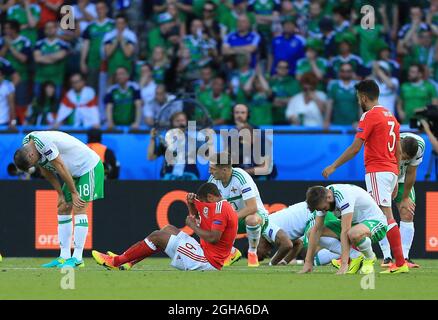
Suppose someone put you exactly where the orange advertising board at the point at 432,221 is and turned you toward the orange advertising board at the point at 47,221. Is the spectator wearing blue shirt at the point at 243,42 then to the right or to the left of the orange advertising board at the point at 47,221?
right

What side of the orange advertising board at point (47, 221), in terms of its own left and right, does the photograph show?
front

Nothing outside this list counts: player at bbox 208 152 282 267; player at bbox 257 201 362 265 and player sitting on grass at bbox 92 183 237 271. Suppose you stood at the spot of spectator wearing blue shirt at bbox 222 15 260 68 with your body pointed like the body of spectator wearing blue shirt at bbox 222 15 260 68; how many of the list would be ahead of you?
3

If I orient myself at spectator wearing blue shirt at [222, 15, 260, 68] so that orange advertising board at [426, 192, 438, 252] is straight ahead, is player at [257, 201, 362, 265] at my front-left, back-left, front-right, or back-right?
front-right

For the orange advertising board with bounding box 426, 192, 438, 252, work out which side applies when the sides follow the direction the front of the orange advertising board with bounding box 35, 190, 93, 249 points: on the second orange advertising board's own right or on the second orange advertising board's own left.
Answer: on the second orange advertising board's own left

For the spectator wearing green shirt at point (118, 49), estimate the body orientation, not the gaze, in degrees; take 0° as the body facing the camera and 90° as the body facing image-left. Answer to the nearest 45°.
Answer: approximately 0°

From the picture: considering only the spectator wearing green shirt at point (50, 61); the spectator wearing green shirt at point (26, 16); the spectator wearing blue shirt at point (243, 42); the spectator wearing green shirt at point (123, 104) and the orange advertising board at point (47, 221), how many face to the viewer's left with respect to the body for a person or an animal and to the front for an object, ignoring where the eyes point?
0

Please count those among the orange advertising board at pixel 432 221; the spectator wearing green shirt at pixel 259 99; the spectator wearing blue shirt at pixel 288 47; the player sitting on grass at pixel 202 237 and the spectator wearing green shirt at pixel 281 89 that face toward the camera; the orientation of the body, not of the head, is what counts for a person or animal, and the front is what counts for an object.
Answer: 4

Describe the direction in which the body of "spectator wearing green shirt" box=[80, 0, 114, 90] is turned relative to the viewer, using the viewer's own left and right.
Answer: facing the viewer

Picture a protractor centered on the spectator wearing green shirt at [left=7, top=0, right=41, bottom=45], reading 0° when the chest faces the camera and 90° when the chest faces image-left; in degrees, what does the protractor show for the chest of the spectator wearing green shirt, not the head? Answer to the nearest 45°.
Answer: approximately 0°

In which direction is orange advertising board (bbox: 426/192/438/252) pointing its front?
toward the camera
